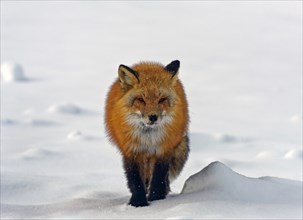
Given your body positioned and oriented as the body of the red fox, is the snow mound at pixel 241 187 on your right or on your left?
on your left

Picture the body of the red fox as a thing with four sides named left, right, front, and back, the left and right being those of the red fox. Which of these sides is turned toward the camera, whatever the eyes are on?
front

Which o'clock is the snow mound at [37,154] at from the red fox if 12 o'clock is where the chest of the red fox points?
The snow mound is roughly at 5 o'clock from the red fox.
